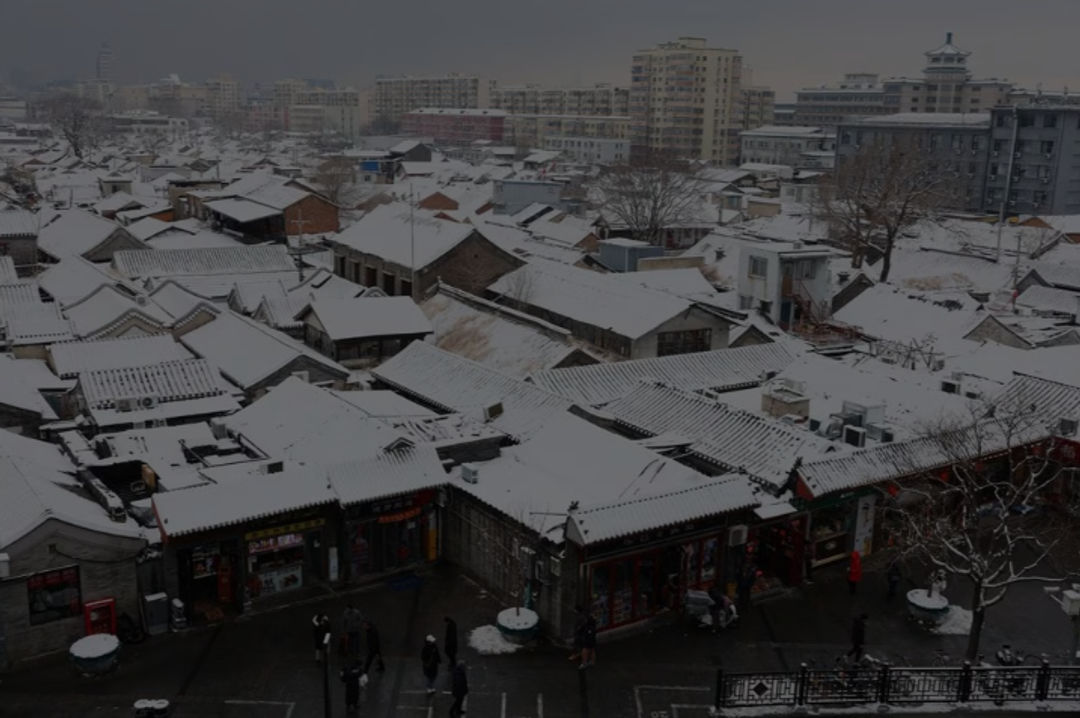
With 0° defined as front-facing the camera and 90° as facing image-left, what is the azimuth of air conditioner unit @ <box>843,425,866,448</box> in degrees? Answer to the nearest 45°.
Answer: approximately 45°

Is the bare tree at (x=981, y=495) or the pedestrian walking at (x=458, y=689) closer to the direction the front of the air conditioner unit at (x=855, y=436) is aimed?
the pedestrian walking

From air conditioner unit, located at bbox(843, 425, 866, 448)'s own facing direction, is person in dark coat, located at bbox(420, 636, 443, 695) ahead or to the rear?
ahead

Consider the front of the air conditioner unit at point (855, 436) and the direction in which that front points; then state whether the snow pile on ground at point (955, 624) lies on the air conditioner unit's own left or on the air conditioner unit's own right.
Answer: on the air conditioner unit's own left

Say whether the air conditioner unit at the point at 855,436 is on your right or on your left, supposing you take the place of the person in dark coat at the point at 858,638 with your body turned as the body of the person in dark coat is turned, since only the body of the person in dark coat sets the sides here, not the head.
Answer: on your left

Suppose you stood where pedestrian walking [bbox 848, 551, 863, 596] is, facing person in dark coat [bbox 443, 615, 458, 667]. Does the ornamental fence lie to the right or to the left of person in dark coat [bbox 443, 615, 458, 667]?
left

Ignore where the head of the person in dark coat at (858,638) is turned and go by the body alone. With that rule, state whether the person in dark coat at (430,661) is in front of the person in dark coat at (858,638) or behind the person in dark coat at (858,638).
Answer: behind
